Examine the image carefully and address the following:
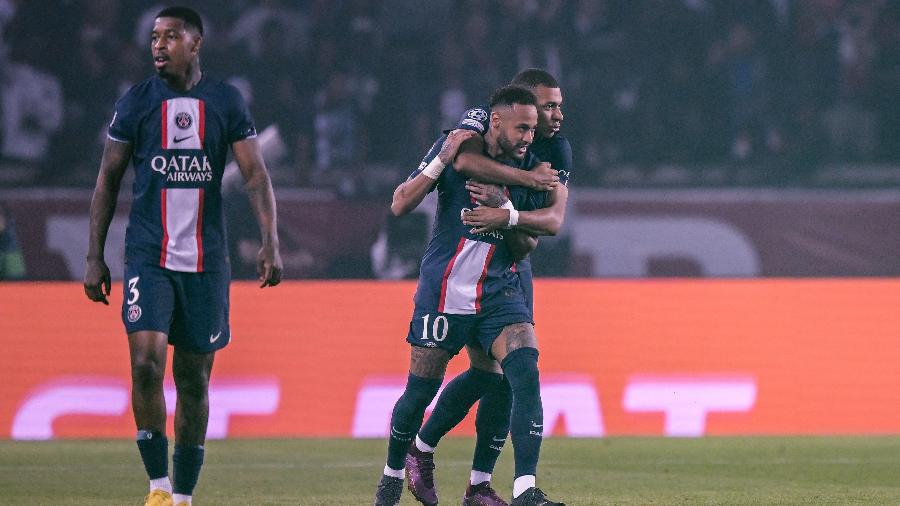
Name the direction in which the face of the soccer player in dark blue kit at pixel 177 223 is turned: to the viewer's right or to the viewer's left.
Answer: to the viewer's left

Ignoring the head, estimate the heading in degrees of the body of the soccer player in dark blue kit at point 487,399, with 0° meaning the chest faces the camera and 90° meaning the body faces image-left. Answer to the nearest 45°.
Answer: approximately 315°

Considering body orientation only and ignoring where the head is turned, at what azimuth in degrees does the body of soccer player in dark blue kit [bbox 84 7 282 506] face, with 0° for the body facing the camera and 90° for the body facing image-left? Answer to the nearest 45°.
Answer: approximately 0°

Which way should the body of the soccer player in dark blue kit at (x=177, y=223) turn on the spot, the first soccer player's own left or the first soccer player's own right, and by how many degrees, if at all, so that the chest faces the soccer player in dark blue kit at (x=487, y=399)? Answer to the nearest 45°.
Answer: approximately 90° to the first soccer player's own left

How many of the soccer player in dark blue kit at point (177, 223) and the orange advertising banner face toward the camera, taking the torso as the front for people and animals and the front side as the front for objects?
2

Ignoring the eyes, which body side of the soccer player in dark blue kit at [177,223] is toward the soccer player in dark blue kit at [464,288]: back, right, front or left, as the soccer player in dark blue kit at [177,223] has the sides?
left
